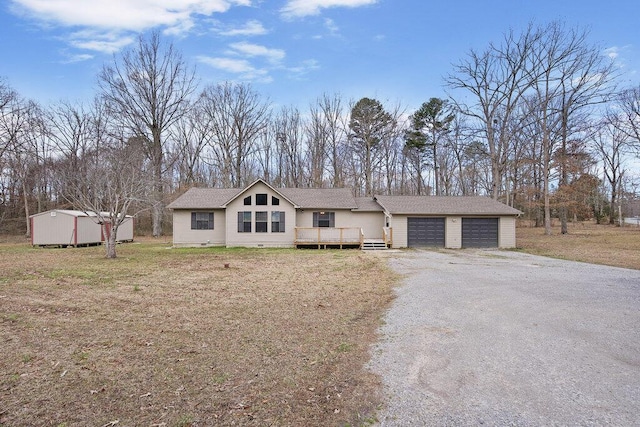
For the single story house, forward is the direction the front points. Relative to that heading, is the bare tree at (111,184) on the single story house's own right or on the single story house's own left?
on the single story house's own right

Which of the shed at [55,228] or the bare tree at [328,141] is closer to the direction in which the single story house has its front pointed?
the shed

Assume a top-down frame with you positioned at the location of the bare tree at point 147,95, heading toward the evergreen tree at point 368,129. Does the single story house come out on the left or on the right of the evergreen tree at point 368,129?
right

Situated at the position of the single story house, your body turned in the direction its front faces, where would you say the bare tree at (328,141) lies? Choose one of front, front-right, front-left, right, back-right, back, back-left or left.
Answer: back

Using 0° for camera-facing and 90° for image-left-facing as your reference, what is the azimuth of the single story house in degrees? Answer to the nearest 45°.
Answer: approximately 0°

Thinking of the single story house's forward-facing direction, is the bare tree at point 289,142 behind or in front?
behind

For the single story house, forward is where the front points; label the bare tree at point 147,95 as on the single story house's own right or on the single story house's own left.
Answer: on the single story house's own right

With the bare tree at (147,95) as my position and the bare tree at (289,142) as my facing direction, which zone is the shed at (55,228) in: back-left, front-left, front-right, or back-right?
back-right
